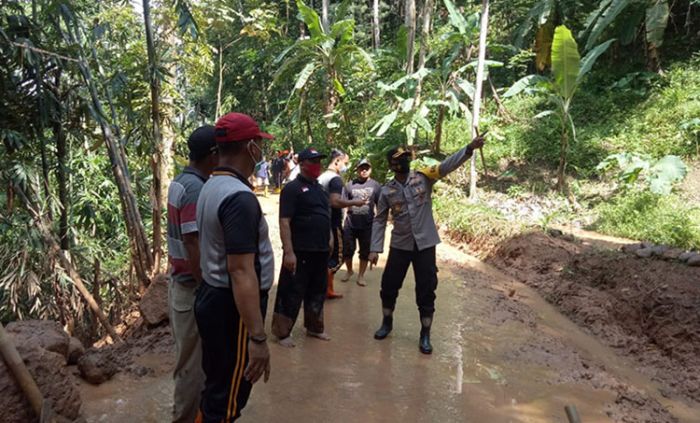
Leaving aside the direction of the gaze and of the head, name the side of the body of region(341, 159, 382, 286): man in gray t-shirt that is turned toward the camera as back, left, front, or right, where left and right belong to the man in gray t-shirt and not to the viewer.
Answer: front

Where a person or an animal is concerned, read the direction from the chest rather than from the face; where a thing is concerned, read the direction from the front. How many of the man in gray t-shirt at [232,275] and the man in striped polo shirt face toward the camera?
0

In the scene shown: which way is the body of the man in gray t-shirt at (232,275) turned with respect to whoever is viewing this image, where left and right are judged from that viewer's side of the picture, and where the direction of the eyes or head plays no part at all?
facing away from the viewer and to the right of the viewer

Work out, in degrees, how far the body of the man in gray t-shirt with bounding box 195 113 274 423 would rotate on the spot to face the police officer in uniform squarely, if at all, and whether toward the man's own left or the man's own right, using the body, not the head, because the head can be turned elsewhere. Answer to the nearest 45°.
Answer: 0° — they already face them

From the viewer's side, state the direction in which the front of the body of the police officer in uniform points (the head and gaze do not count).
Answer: toward the camera

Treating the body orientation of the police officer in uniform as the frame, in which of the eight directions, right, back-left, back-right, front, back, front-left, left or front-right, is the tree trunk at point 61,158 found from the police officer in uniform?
right

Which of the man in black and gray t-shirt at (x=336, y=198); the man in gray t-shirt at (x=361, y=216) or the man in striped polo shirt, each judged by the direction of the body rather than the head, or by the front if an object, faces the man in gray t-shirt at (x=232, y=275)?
the man in gray t-shirt at (x=361, y=216)

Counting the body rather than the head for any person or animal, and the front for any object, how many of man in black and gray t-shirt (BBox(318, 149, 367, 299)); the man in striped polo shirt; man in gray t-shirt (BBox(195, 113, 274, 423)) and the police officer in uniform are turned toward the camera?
1

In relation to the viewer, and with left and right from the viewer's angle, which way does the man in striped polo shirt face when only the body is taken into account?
facing away from the viewer and to the right of the viewer

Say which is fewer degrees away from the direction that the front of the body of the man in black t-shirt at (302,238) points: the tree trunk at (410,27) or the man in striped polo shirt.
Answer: the man in striped polo shirt

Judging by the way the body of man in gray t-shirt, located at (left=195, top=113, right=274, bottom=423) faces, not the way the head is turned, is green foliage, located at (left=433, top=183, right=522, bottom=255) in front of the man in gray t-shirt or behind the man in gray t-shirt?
in front

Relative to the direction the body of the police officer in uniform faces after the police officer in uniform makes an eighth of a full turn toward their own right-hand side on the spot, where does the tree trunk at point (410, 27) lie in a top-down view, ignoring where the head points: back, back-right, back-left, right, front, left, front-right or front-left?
back-right
